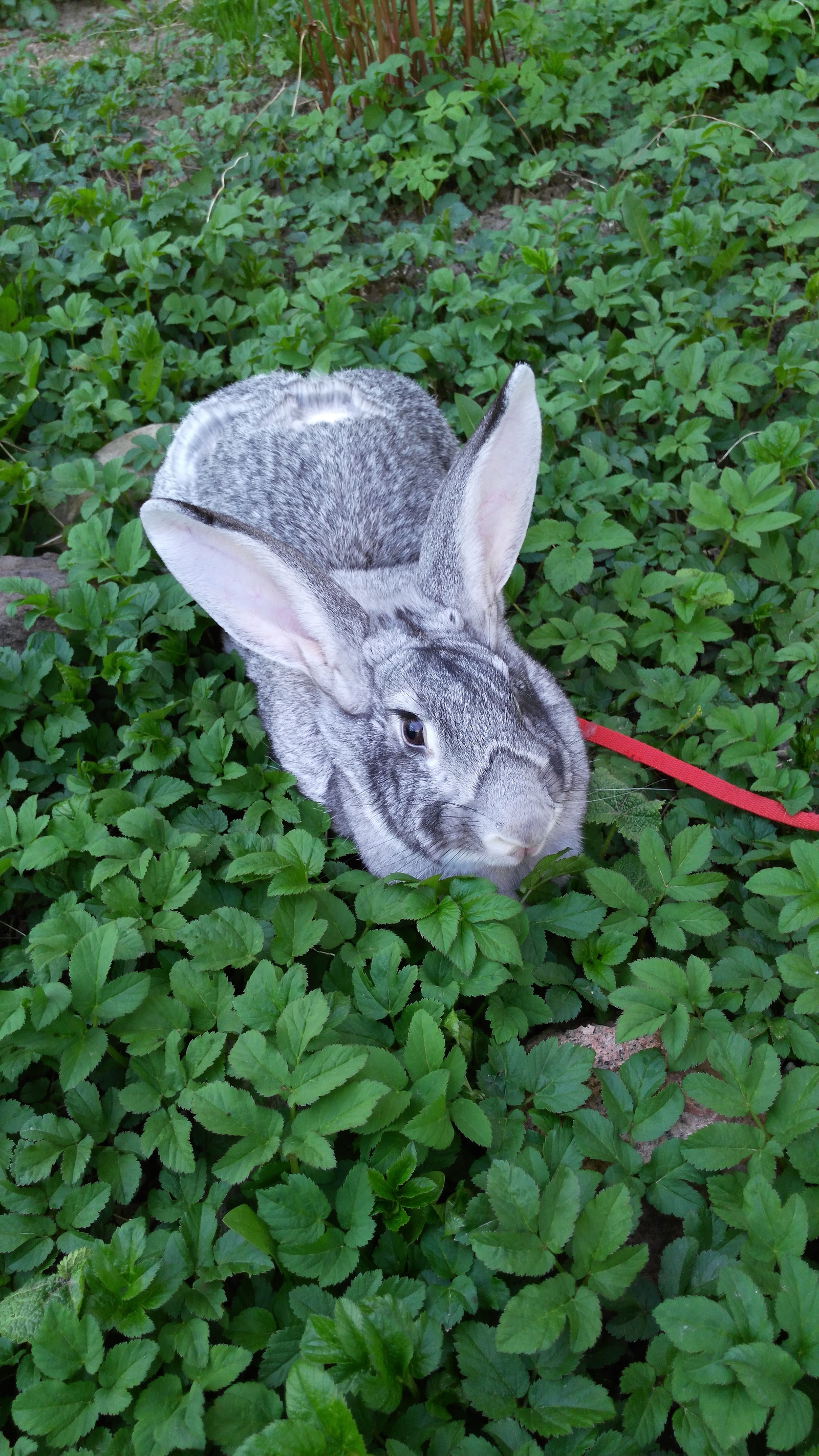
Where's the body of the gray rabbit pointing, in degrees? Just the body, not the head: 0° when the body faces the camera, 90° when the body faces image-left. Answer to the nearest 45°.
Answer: approximately 315°
